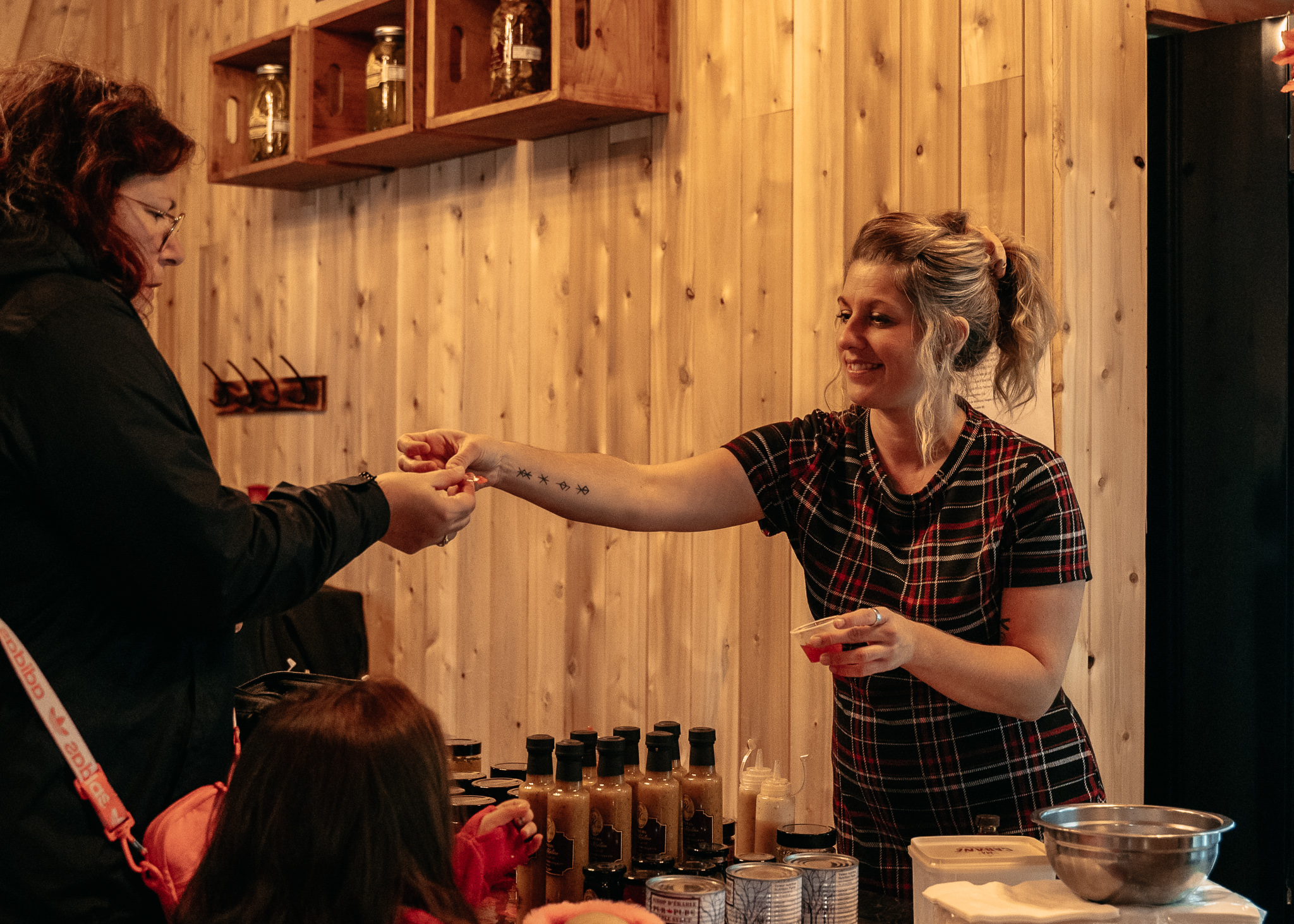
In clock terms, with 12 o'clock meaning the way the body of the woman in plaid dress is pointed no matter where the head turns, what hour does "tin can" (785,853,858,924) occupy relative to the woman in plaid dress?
The tin can is roughly at 11 o'clock from the woman in plaid dress.

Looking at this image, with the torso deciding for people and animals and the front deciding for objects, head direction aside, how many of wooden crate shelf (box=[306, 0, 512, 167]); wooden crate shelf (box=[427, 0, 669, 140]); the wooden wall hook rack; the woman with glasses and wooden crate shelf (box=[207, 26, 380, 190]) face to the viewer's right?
1

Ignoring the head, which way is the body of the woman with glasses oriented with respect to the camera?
to the viewer's right

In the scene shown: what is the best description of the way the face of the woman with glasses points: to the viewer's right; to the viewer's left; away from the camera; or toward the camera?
to the viewer's right

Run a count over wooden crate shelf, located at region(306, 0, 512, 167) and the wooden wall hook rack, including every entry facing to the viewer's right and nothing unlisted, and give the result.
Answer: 0

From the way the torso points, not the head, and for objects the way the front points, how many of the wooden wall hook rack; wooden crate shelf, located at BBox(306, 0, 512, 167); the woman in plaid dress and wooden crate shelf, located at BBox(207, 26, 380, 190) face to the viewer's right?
0

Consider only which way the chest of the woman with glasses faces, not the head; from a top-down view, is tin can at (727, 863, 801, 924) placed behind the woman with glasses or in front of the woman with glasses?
in front

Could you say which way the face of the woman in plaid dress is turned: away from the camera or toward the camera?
toward the camera

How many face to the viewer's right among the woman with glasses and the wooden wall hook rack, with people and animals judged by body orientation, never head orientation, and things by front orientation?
1

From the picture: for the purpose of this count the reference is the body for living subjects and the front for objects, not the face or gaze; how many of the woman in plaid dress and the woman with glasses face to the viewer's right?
1

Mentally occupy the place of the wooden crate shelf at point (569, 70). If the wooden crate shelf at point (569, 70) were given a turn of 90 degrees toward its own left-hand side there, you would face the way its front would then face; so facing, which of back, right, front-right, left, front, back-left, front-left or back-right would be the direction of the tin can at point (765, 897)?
front-right

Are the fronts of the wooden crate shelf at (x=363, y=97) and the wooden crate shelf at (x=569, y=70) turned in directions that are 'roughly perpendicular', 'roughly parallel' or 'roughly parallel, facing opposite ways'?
roughly parallel

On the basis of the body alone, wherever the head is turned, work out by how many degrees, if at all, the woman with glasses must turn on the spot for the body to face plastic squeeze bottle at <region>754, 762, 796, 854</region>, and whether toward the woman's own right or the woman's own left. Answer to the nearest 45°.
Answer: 0° — they already face it

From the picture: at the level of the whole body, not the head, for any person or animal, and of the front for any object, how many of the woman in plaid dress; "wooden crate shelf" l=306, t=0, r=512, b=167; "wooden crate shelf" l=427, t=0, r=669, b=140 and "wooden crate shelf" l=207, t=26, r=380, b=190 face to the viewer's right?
0
